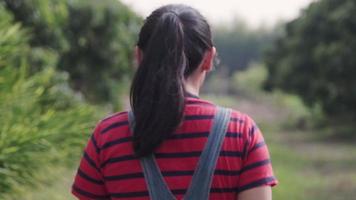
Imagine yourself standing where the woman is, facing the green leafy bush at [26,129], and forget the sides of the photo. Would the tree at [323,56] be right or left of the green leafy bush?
right

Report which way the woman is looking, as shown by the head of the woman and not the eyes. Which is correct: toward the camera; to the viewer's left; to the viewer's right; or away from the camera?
away from the camera

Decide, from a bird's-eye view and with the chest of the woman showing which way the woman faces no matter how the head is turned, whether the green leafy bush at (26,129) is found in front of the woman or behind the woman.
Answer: in front

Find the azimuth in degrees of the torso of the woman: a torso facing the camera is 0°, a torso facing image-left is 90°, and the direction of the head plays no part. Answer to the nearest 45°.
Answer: approximately 180°

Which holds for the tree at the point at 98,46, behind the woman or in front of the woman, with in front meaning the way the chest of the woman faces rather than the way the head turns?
in front

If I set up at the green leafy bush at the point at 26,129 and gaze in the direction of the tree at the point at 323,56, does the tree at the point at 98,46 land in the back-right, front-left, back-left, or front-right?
front-left

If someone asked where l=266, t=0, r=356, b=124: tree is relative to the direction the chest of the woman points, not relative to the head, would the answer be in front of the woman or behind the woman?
in front
